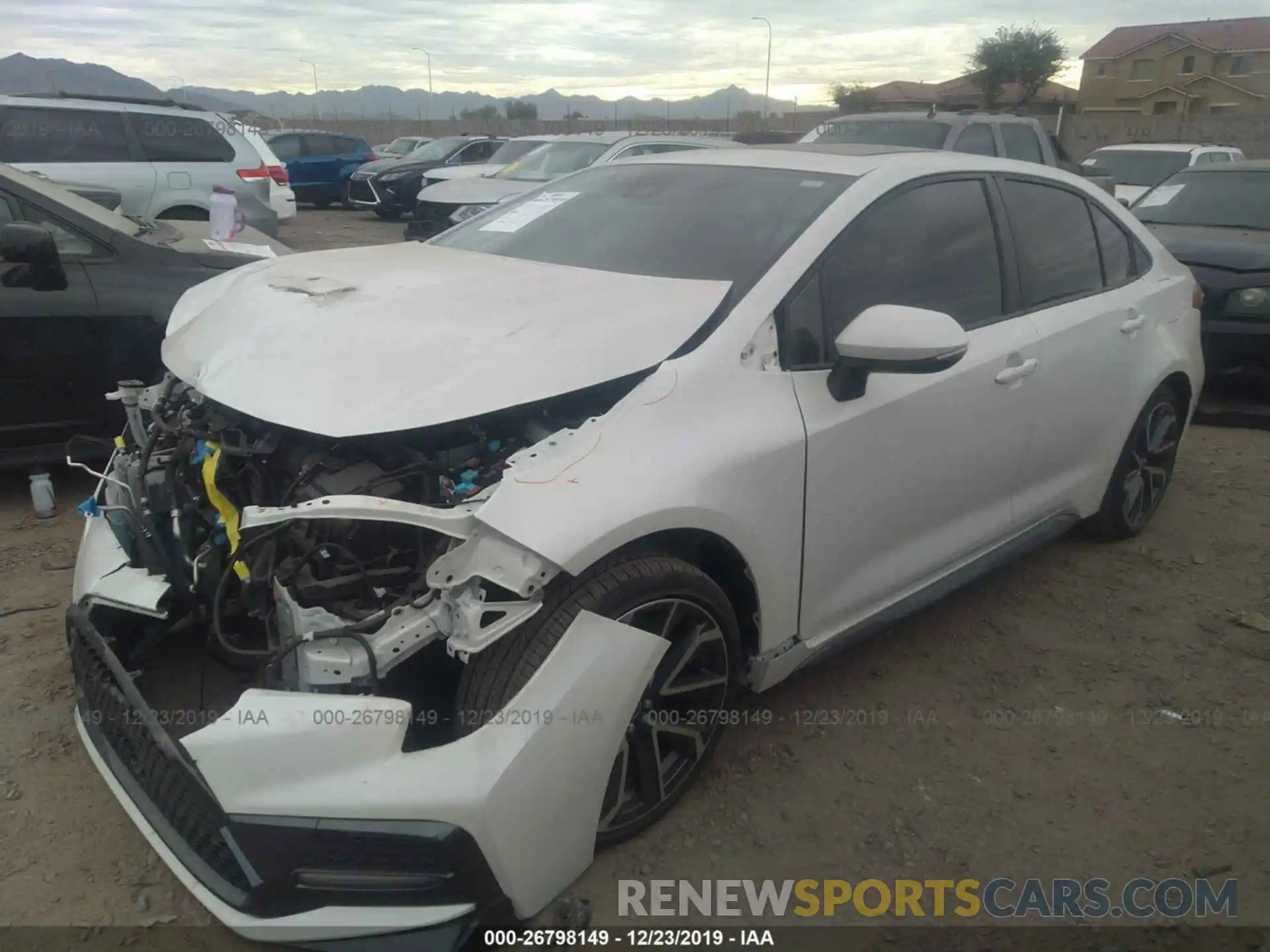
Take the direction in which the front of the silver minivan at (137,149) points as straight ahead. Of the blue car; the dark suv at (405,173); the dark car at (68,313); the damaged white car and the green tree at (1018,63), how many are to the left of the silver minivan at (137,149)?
2

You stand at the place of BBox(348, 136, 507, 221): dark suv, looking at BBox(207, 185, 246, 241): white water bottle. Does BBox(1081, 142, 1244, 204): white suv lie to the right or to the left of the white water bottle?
left

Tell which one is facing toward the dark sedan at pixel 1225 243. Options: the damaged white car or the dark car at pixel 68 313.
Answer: the dark car at pixel 68 313

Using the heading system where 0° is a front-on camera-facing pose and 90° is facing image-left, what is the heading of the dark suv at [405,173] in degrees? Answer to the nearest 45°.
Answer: approximately 45°

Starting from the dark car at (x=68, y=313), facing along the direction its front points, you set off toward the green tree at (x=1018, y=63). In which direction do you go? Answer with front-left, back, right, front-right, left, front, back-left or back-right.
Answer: front-left

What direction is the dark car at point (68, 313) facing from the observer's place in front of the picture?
facing to the right of the viewer

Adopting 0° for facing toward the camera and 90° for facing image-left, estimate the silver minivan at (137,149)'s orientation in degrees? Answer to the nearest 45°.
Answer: approximately 90°

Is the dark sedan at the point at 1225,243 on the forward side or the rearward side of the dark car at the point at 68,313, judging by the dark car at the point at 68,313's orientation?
on the forward side

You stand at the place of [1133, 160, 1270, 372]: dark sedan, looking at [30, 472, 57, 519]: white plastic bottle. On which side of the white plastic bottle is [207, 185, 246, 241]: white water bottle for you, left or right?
right

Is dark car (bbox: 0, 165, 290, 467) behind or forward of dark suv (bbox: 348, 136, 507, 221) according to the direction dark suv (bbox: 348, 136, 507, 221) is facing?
forward

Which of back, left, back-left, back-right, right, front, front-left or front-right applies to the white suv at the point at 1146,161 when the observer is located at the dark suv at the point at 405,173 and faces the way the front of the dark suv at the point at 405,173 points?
left

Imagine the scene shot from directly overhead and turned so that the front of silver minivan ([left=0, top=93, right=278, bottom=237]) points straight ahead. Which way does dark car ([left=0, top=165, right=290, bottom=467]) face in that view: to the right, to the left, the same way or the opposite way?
the opposite way
